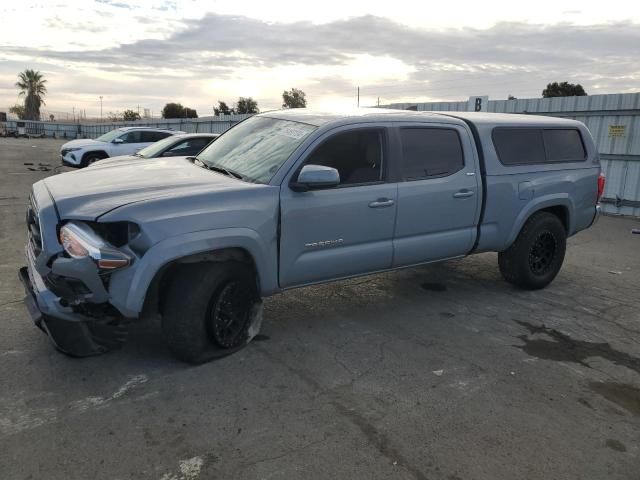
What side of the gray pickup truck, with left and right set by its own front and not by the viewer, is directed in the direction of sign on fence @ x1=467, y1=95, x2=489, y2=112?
back

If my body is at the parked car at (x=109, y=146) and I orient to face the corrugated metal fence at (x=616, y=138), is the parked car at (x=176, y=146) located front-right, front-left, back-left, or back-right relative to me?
front-right

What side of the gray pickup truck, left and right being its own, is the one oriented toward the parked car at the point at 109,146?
right

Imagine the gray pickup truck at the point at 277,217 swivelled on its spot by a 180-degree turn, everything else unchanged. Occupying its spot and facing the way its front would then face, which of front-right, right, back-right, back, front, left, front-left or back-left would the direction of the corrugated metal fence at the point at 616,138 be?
front

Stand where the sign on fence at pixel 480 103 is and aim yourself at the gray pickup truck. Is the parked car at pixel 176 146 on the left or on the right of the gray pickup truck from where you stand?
right
